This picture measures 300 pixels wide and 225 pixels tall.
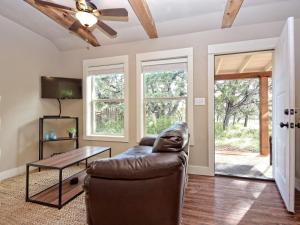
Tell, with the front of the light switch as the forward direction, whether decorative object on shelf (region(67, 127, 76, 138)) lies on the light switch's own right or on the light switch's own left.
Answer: on the light switch's own right

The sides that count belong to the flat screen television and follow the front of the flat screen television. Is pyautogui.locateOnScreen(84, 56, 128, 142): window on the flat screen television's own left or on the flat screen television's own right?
on the flat screen television's own left

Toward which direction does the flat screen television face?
toward the camera

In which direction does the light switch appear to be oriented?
toward the camera

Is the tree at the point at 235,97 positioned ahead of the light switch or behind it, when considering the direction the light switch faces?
behind

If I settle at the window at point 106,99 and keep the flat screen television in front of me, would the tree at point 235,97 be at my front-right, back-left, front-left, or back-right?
back-right

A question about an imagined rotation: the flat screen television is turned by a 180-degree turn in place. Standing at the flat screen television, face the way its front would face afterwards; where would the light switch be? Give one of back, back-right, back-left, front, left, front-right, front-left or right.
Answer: back-right

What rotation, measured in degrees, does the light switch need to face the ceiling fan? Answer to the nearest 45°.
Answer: approximately 45° to its right

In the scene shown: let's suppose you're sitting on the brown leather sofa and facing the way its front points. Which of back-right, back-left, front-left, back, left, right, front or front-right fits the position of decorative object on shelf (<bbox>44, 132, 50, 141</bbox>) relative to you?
front-right

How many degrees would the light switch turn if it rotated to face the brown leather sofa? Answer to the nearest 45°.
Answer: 0° — it already faces it
